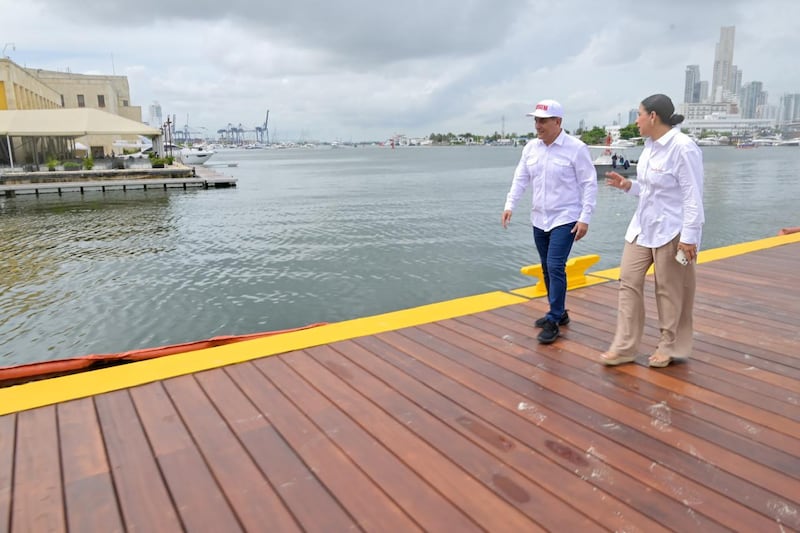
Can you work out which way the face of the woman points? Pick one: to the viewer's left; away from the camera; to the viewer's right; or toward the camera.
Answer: to the viewer's left

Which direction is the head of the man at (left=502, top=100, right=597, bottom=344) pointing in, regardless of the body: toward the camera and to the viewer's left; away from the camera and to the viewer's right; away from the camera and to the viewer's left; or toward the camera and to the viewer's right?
toward the camera and to the viewer's left

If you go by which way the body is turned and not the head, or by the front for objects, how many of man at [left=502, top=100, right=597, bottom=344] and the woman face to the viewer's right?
0

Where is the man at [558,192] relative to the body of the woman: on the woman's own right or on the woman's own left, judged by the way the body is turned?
on the woman's own right

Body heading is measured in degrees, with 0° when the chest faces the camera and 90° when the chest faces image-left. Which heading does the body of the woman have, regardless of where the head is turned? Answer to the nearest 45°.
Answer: approximately 45°

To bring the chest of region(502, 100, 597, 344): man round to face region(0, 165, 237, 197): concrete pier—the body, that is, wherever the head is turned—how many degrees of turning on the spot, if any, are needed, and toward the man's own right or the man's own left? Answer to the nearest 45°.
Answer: approximately 90° to the man's own right

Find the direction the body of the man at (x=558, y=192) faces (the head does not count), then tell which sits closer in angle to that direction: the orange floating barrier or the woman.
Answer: the orange floating barrier
